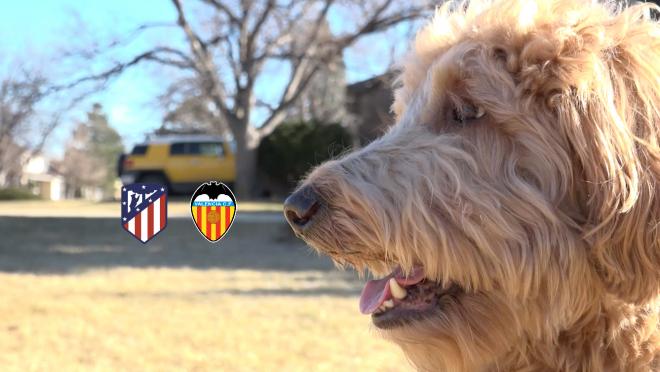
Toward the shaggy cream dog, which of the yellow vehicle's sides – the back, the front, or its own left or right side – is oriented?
right

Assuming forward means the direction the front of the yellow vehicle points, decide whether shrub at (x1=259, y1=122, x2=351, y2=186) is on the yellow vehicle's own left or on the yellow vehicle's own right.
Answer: on the yellow vehicle's own left

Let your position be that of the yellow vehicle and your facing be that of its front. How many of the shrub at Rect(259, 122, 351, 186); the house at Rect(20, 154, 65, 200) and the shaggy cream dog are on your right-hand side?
1

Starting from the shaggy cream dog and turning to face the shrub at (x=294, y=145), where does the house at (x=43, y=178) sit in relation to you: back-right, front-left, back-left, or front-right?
front-left

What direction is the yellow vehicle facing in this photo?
to the viewer's right
